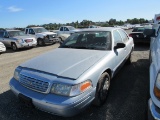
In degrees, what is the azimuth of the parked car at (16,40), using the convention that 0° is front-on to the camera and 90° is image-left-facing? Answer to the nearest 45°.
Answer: approximately 315°

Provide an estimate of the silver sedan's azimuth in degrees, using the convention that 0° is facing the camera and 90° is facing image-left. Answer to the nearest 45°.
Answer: approximately 45°

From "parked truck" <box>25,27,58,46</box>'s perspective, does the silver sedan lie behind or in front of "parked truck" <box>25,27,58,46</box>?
in front

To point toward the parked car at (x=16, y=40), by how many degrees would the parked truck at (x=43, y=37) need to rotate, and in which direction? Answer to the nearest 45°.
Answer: approximately 90° to its right

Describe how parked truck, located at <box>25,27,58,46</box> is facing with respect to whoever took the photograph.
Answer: facing the viewer and to the right of the viewer

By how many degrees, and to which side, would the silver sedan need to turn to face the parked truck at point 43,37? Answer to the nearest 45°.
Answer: approximately 135° to its right

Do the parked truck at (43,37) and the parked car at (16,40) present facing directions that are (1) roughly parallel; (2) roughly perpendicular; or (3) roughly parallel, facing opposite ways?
roughly parallel
